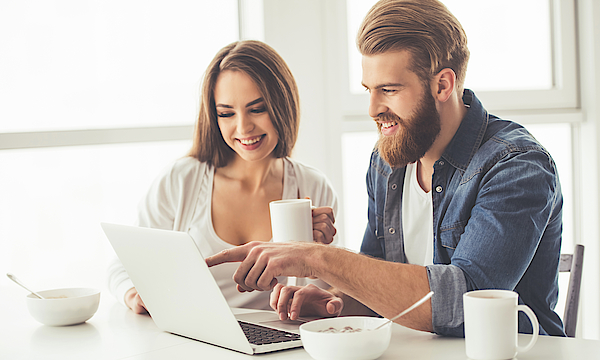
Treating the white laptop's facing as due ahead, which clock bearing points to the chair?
The chair is roughly at 1 o'clock from the white laptop.

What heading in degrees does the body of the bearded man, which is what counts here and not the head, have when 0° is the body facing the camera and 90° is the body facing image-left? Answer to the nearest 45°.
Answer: approximately 45°

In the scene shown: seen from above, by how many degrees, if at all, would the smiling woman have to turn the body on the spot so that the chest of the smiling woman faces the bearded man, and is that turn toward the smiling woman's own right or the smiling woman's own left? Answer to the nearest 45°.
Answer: approximately 45° to the smiling woman's own left

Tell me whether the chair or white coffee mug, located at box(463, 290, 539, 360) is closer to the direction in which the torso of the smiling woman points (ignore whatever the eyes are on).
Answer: the white coffee mug

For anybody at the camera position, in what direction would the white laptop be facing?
facing away from the viewer and to the right of the viewer

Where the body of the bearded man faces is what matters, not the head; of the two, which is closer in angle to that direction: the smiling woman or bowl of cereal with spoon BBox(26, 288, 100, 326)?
the bowl of cereal with spoon

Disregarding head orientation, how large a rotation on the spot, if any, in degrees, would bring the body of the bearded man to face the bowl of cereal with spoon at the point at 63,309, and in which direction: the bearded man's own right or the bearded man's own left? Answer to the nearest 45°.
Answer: approximately 45° to the bearded man's own right

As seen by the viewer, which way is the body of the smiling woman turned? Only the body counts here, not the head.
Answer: toward the camera

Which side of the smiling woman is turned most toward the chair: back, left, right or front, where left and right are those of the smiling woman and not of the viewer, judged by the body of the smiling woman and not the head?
left

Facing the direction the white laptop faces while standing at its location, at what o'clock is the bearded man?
The bearded man is roughly at 1 o'clock from the white laptop.

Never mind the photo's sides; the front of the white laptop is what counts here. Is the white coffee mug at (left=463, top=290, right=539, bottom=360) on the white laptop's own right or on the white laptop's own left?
on the white laptop's own right

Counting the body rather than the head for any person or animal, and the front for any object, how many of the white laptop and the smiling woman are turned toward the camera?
1
